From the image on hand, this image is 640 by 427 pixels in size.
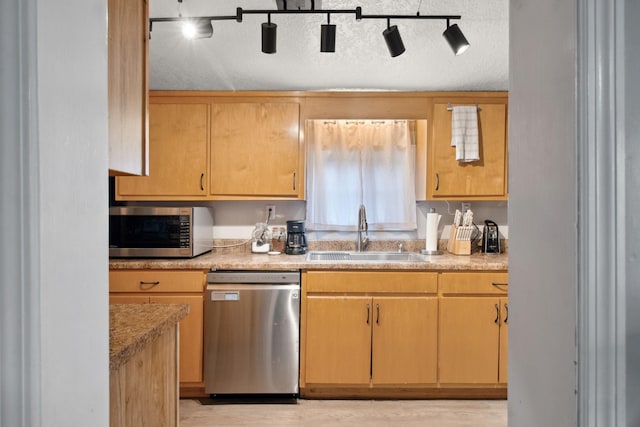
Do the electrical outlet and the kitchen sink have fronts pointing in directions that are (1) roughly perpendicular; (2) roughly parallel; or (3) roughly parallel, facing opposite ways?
roughly parallel

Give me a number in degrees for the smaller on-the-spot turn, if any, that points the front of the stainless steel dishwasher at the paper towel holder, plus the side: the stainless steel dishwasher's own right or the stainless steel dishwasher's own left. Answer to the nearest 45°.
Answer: approximately 90° to the stainless steel dishwasher's own left

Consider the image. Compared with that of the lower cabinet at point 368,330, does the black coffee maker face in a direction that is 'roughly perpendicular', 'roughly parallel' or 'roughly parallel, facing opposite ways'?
roughly parallel

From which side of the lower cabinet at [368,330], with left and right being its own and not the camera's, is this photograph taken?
front

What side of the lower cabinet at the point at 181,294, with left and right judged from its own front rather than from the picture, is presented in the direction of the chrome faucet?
left

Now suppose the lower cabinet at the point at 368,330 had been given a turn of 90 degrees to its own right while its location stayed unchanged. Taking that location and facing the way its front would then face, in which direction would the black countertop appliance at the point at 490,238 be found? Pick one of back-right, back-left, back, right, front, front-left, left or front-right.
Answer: back-right

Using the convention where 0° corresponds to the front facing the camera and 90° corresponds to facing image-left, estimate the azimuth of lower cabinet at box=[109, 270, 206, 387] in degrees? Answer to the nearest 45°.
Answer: approximately 0°

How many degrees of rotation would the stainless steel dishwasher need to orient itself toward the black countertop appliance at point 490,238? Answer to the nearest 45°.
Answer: approximately 90° to its left

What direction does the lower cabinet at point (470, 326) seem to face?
toward the camera

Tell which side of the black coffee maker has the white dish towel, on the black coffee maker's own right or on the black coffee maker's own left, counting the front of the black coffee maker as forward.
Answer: on the black coffee maker's own left

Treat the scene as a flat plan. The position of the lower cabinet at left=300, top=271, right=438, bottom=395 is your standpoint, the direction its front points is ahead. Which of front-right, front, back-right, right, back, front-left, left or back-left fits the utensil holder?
back-left

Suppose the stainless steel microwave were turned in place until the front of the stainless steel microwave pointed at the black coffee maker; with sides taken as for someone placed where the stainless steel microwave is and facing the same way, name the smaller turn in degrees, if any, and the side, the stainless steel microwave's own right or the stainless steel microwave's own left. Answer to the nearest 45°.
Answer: approximately 90° to the stainless steel microwave's own left

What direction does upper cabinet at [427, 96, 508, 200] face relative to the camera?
toward the camera

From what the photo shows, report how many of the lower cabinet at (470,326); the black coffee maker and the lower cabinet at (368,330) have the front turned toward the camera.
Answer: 3
